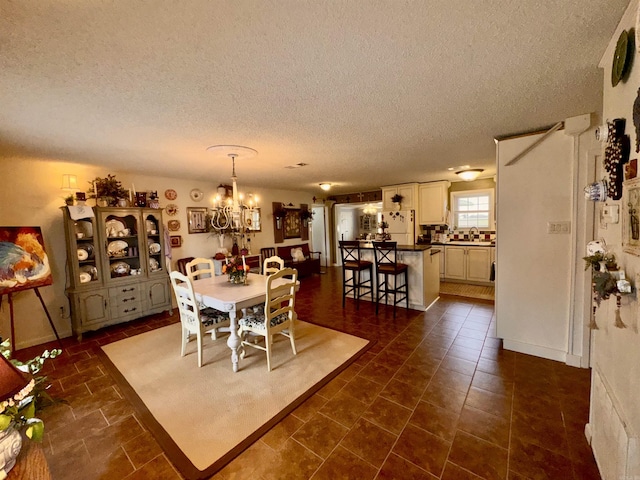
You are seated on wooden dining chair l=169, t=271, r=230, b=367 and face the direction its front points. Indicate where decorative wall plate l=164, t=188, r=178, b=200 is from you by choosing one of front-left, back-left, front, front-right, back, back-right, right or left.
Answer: front-left

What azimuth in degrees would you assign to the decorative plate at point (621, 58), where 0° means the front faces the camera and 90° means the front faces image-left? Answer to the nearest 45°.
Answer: approximately 90°

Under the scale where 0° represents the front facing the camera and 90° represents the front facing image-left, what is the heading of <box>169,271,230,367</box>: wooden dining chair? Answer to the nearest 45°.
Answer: approximately 225°

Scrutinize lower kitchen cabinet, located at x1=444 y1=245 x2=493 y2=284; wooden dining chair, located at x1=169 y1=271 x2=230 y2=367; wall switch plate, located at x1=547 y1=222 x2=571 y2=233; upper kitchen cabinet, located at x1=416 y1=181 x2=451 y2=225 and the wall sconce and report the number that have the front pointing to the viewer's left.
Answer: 0

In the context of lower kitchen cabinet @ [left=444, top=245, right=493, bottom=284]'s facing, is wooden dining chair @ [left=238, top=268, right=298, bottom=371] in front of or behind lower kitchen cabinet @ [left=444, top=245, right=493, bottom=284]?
in front

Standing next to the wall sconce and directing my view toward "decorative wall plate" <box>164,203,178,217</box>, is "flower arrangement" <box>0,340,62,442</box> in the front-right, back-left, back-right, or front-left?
back-right

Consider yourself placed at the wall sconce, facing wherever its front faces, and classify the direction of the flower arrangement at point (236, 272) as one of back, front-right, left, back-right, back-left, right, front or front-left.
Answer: front

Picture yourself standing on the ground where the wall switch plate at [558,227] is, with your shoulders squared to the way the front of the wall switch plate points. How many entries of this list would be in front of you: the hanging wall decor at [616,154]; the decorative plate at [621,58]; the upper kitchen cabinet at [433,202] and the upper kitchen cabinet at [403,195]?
2

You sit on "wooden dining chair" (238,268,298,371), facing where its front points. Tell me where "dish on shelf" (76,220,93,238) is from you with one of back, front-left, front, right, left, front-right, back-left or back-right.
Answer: front

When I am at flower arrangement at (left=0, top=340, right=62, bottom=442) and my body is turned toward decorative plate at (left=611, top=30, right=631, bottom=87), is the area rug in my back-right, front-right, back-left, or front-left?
front-left

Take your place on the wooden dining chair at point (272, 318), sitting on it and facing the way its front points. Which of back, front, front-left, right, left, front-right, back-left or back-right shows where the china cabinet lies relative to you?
front

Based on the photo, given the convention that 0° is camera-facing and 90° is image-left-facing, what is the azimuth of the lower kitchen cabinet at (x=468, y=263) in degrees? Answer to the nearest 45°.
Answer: approximately 0°

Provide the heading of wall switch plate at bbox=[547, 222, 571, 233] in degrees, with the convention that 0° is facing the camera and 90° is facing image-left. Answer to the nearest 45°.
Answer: approximately 0°

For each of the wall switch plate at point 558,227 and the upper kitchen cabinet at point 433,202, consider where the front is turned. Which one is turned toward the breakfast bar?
the upper kitchen cabinet

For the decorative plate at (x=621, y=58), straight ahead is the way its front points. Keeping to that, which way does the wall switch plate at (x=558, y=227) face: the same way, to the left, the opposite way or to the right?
to the left

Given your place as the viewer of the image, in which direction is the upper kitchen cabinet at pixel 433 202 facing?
facing the viewer

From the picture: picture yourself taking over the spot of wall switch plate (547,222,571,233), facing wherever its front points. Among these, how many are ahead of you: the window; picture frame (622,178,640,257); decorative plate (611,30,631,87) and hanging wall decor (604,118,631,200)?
3

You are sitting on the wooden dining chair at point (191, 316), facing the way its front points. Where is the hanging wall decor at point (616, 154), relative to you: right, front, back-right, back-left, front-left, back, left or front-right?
right
